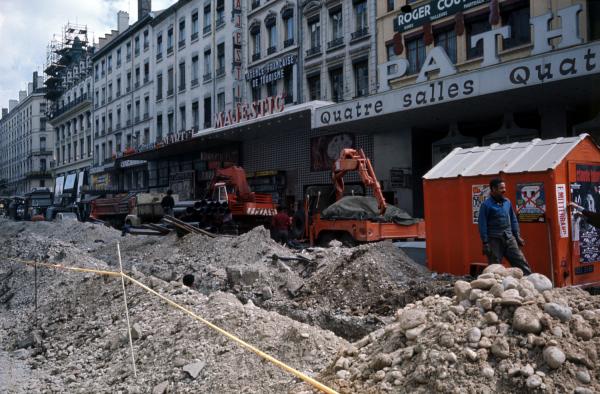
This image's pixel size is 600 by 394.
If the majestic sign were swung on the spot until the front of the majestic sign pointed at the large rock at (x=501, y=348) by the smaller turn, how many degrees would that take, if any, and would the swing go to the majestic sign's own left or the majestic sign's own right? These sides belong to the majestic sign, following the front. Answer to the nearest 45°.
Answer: approximately 45° to the majestic sign's own left

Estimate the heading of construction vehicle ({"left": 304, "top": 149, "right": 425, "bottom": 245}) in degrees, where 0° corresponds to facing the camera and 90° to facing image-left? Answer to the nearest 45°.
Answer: approximately 90°

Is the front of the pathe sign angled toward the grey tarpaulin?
yes

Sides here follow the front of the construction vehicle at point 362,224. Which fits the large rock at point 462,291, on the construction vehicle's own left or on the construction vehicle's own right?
on the construction vehicle's own left

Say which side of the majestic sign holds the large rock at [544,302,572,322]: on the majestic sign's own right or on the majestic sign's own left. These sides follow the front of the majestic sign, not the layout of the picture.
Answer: on the majestic sign's own left

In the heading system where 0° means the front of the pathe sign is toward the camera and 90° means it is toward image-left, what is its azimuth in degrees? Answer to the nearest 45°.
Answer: approximately 45°

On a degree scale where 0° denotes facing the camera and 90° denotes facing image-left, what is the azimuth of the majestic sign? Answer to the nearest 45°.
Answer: approximately 45°
